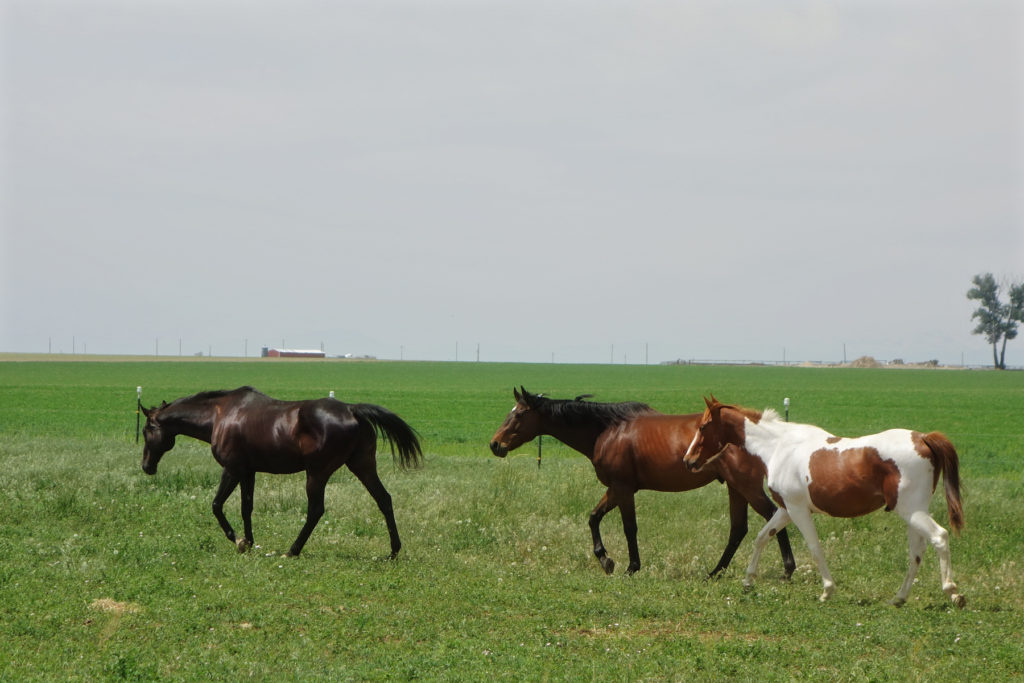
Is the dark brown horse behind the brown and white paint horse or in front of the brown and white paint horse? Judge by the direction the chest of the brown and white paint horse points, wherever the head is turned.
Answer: in front

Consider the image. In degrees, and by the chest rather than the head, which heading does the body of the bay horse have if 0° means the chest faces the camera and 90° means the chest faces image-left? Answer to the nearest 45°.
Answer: approximately 90°

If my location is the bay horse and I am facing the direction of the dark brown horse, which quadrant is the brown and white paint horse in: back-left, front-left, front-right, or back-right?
back-left

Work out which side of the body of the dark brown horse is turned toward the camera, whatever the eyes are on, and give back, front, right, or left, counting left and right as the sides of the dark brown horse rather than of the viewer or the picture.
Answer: left

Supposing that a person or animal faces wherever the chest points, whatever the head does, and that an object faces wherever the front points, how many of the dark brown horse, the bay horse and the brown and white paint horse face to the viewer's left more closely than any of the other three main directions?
3

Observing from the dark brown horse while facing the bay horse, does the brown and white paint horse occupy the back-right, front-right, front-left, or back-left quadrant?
front-right

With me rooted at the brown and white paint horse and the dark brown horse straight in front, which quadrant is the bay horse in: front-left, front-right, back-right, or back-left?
front-right

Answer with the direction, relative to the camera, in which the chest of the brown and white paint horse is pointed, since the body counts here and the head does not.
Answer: to the viewer's left

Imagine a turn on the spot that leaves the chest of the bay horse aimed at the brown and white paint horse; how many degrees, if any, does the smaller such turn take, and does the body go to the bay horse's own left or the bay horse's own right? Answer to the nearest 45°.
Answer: approximately 135° to the bay horse's own left

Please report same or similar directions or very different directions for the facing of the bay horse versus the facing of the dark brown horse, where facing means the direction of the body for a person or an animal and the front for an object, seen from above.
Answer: same or similar directions

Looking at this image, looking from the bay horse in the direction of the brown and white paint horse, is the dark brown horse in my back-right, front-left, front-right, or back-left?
back-right

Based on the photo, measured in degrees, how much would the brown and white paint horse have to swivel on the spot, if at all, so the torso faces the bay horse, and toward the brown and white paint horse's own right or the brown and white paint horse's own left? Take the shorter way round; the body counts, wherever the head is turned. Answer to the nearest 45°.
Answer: approximately 45° to the brown and white paint horse's own right

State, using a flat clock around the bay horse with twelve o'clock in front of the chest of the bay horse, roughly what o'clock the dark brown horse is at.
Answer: The dark brown horse is roughly at 12 o'clock from the bay horse.

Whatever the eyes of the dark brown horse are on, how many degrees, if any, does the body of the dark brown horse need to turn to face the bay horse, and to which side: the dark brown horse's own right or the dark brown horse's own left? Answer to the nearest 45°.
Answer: approximately 180°
